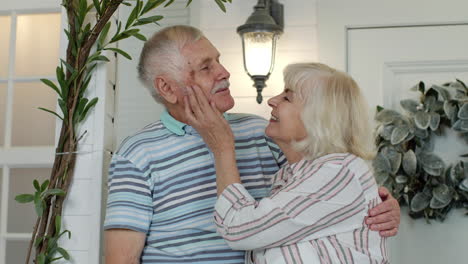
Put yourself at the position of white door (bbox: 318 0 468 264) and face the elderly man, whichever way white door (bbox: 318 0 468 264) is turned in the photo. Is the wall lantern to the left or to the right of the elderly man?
right

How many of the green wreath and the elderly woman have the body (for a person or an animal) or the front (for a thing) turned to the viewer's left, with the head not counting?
1

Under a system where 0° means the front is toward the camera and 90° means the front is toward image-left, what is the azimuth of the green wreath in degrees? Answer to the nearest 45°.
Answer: approximately 0°

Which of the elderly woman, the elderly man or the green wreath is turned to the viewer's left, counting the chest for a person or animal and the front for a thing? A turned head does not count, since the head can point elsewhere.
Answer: the elderly woman

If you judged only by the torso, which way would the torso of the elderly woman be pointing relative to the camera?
to the viewer's left

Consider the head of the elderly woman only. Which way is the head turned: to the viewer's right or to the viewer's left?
to the viewer's left

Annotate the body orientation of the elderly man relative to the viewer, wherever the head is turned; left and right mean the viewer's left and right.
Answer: facing the viewer and to the right of the viewer

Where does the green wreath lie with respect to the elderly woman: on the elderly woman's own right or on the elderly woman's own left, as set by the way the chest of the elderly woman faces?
on the elderly woman's own right

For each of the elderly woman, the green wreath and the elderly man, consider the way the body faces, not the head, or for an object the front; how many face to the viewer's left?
1

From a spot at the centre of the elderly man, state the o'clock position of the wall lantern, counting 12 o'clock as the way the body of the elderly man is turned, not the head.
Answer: The wall lantern is roughly at 8 o'clock from the elderly man.

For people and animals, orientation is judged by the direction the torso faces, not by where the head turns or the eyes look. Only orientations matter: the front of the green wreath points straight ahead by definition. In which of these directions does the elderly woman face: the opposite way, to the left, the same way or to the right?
to the right

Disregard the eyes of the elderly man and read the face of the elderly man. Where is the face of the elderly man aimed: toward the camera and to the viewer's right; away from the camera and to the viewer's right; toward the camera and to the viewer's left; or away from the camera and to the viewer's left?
toward the camera and to the viewer's right

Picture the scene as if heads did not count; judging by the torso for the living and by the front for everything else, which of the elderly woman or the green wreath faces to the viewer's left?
the elderly woman
